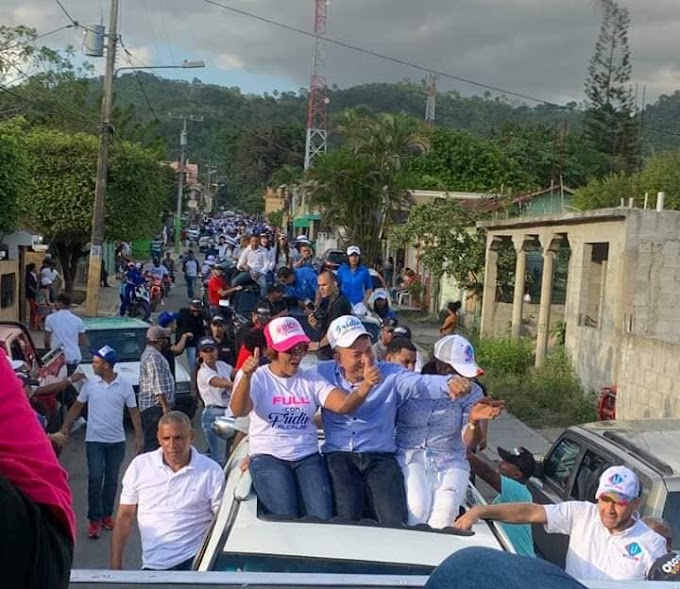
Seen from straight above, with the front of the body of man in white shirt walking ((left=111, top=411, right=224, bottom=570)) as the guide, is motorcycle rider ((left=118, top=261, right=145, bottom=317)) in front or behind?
behind

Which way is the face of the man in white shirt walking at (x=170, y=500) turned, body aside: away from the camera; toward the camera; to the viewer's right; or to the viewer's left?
toward the camera

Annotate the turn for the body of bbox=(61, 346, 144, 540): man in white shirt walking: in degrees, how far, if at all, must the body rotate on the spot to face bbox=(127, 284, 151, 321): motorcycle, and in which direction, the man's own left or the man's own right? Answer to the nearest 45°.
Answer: approximately 180°

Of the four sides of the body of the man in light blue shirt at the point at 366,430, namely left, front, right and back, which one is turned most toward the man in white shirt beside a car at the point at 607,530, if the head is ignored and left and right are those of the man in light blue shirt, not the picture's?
left

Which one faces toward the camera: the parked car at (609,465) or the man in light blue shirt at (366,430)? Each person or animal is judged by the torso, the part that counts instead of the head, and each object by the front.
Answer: the man in light blue shirt

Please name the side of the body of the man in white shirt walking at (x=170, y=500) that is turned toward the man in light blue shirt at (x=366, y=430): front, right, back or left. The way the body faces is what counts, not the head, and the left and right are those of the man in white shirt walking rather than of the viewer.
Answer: left

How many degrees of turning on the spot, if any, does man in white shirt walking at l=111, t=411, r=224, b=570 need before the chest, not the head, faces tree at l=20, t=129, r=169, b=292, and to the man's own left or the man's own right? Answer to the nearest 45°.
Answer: approximately 180°

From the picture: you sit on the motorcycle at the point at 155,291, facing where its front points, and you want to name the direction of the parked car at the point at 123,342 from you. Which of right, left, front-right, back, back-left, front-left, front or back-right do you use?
front

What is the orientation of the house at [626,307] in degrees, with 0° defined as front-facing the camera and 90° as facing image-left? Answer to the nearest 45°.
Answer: approximately 45°

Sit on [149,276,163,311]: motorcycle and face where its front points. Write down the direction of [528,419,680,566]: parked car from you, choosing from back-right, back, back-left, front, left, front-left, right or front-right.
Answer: front

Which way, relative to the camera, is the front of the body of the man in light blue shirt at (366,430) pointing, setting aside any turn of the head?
toward the camera

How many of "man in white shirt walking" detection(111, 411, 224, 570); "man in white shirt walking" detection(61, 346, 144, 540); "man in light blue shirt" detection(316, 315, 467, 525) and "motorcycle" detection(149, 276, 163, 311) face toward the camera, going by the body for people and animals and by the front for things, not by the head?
4

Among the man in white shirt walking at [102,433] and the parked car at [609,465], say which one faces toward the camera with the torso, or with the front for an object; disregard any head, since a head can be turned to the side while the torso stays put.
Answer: the man in white shirt walking

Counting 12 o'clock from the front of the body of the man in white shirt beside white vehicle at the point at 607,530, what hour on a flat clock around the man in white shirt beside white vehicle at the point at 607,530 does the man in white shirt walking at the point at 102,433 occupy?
the man in white shirt walking at the point at 102,433 is roughly at 4 o'clock from the man in white shirt beside white vehicle at the point at 607,530.

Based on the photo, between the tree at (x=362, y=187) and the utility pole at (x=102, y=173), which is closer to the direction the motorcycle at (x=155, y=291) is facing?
the utility pole

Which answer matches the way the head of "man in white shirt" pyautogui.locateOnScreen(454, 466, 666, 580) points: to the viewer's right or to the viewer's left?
to the viewer's left
